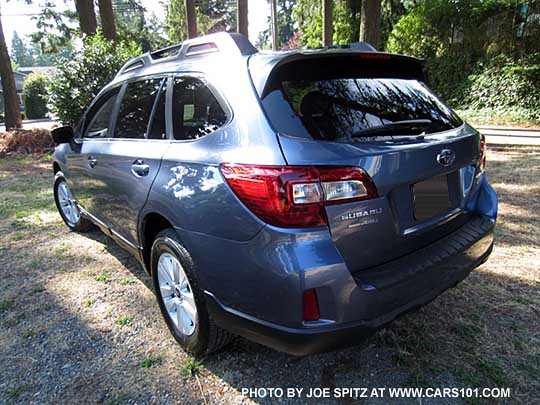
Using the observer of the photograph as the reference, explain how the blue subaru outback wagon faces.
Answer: facing away from the viewer and to the left of the viewer

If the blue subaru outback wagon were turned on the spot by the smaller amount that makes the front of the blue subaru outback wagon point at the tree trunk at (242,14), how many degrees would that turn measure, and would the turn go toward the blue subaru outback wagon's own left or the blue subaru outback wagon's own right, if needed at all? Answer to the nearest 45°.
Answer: approximately 45° to the blue subaru outback wagon's own right

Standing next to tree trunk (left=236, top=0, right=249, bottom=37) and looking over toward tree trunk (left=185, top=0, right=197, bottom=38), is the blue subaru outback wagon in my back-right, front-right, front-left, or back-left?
back-left

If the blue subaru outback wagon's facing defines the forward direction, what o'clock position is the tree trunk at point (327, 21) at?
The tree trunk is roughly at 2 o'clock from the blue subaru outback wagon.

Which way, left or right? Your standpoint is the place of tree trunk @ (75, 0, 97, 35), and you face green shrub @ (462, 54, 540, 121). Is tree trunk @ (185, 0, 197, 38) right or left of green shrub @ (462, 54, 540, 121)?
left

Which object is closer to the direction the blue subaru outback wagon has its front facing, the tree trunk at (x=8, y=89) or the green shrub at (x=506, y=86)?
the tree trunk

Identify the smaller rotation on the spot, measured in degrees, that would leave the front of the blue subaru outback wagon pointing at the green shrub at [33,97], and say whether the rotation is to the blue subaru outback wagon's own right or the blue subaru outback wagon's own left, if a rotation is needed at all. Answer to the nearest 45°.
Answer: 0° — it already faces it

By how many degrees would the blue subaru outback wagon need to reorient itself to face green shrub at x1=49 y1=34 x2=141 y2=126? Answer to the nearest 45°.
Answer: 0° — it already faces it

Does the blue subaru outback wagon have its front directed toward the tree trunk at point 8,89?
yes

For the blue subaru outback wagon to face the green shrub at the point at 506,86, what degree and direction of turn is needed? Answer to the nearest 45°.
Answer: approximately 90° to its right
